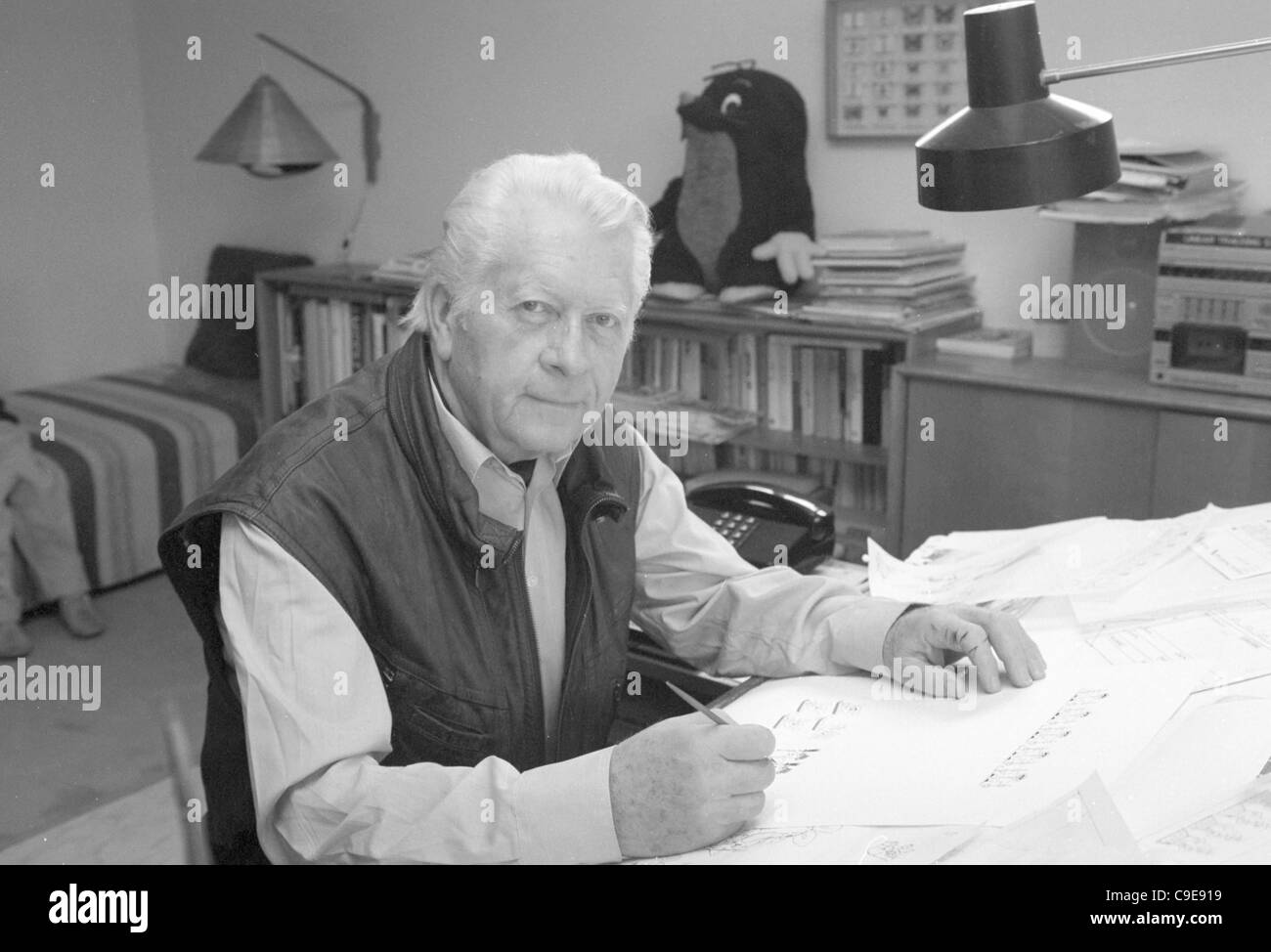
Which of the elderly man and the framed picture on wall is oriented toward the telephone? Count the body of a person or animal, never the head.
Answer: the framed picture on wall

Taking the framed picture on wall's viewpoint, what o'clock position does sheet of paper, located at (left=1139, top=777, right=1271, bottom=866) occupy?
The sheet of paper is roughly at 12 o'clock from the framed picture on wall.

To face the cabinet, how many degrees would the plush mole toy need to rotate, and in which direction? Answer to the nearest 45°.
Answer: approximately 90° to its left

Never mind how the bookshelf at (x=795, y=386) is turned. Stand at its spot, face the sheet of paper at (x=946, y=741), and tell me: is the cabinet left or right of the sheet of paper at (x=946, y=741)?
left

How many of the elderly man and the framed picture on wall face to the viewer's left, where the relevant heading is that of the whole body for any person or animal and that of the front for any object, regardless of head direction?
0

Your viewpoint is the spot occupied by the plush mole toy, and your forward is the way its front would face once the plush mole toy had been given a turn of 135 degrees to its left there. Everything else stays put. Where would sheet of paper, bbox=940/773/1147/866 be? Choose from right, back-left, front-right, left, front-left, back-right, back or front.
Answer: right

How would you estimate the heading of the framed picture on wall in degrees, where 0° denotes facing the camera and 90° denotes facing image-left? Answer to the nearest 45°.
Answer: approximately 0°

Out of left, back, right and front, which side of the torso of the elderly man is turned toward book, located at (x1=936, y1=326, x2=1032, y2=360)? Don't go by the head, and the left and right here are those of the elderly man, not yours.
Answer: left

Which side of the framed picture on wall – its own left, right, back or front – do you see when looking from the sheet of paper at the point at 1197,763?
front
